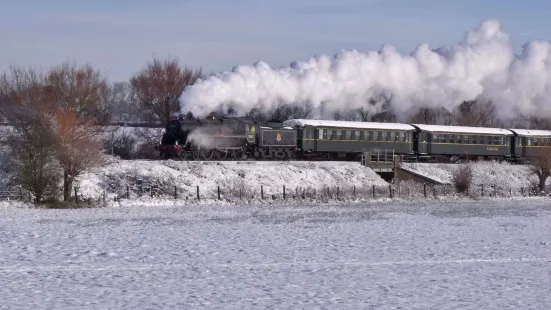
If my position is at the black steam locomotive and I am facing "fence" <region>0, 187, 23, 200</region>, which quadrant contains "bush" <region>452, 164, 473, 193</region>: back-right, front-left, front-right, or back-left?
back-left

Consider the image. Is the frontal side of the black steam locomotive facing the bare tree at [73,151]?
yes

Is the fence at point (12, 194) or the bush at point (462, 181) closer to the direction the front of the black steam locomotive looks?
the fence

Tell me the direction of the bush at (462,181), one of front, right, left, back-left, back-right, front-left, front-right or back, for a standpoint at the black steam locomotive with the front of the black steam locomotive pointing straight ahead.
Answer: back-left

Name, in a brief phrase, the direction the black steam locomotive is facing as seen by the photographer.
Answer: facing the viewer and to the left of the viewer

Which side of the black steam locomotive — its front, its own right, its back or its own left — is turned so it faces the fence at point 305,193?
left

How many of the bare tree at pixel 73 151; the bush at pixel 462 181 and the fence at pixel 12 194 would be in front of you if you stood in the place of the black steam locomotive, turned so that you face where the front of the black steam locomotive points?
2

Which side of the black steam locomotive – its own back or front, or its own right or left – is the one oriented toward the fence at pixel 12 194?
front
